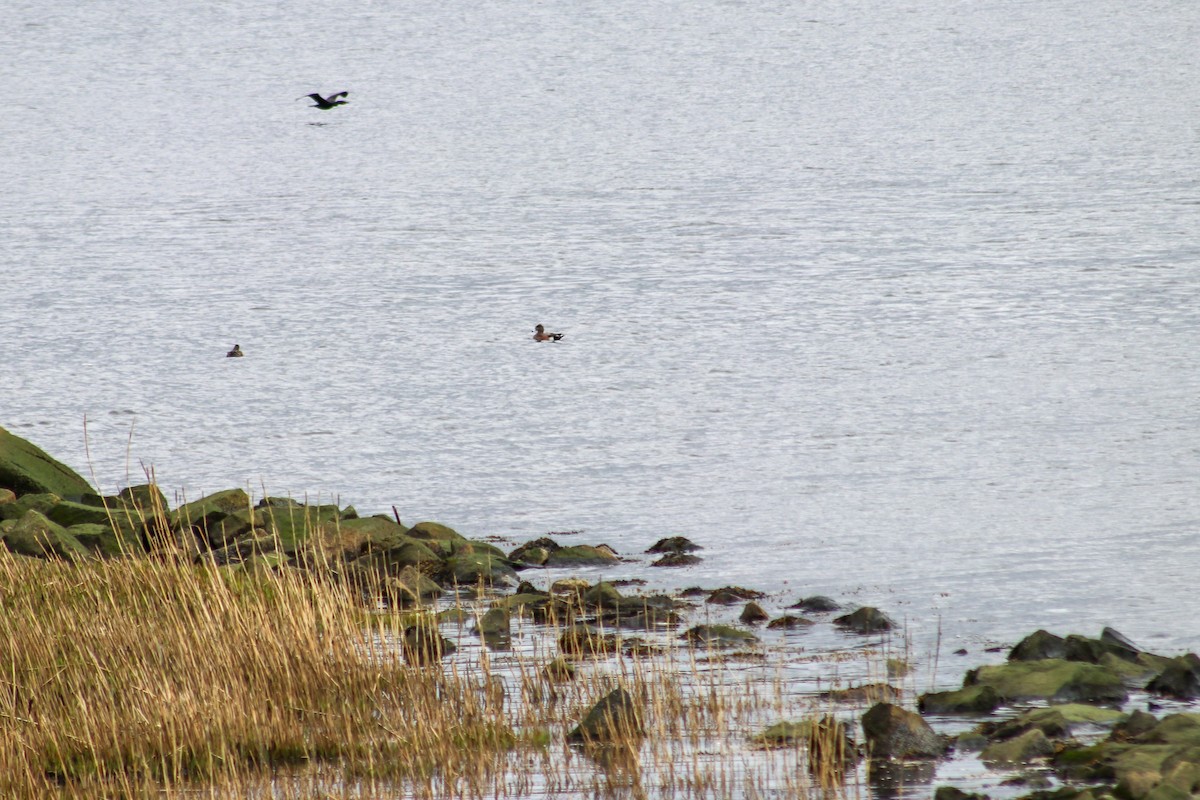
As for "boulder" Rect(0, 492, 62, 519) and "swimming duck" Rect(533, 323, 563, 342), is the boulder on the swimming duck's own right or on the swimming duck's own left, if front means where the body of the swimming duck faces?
on the swimming duck's own left

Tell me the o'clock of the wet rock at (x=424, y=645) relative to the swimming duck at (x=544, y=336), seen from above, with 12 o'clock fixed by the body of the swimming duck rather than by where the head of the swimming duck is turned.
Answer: The wet rock is roughly at 9 o'clock from the swimming duck.

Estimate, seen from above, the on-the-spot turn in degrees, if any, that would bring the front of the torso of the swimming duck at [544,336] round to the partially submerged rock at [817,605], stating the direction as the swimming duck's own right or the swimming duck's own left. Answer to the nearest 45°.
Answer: approximately 90° to the swimming duck's own left

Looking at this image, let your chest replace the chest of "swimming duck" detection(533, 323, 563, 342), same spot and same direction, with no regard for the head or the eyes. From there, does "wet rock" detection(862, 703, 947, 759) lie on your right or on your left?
on your left

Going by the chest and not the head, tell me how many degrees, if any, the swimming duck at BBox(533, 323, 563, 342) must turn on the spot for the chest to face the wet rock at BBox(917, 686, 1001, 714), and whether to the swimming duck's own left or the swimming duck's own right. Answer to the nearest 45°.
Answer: approximately 90° to the swimming duck's own left

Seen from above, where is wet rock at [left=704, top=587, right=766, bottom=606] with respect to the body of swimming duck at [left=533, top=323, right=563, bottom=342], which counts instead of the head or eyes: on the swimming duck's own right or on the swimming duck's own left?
on the swimming duck's own left

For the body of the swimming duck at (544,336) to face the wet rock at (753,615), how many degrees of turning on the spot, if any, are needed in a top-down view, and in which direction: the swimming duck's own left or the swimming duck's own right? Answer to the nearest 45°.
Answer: approximately 90° to the swimming duck's own left

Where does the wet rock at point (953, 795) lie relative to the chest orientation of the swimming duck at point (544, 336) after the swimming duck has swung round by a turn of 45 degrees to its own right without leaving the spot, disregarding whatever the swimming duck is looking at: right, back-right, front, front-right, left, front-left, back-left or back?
back-left

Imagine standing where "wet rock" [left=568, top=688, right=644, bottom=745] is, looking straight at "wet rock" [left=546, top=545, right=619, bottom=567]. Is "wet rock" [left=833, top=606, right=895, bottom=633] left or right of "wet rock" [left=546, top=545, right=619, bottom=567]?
right

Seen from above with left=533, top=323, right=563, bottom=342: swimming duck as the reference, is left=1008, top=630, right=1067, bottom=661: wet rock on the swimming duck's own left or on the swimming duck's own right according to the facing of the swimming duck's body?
on the swimming duck's own left

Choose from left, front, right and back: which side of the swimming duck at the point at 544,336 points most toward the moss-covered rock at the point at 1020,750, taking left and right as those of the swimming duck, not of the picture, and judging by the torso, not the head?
left

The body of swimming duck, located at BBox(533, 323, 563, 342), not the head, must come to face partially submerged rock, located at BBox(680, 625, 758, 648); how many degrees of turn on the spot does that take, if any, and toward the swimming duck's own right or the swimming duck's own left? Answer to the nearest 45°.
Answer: approximately 90° to the swimming duck's own left

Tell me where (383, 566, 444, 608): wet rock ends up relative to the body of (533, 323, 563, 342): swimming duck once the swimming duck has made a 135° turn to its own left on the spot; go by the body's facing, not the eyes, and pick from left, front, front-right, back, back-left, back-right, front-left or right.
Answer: front-right

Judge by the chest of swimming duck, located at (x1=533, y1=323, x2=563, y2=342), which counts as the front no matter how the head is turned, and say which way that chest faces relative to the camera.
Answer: to the viewer's left

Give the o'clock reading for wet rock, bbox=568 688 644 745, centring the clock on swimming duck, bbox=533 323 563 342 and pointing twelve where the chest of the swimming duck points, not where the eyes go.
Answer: The wet rock is roughly at 9 o'clock from the swimming duck.

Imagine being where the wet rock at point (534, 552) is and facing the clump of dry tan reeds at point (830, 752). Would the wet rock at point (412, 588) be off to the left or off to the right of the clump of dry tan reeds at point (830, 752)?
right
